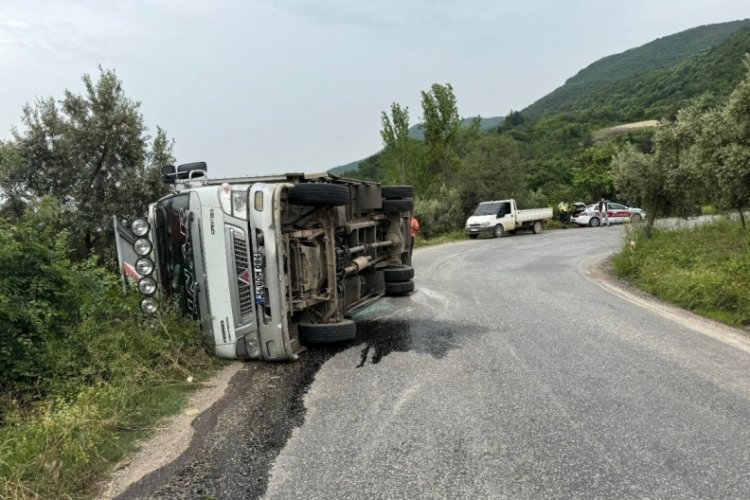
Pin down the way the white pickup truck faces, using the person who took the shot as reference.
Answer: facing the viewer and to the left of the viewer

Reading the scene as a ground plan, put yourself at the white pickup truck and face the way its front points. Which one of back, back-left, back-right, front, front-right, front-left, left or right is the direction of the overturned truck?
front-left

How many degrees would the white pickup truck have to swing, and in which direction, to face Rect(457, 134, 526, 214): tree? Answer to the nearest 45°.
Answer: approximately 135° to its right

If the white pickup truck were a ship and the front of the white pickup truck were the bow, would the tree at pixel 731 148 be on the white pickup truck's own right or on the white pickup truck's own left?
on the white pickup truck's own left

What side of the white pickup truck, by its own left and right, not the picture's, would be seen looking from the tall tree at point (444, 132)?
right

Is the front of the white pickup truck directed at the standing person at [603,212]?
no

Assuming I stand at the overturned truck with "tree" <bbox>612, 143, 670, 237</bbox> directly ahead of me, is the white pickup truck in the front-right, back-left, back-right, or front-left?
front-left

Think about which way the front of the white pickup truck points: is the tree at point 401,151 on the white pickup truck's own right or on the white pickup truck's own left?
on the white pickup truck's own right

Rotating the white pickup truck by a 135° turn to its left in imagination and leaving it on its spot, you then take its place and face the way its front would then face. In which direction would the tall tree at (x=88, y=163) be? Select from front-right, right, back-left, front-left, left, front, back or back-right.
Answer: back-right

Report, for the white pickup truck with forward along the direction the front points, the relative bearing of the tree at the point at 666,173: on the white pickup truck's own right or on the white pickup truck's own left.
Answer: on the white pickup truck's own left
